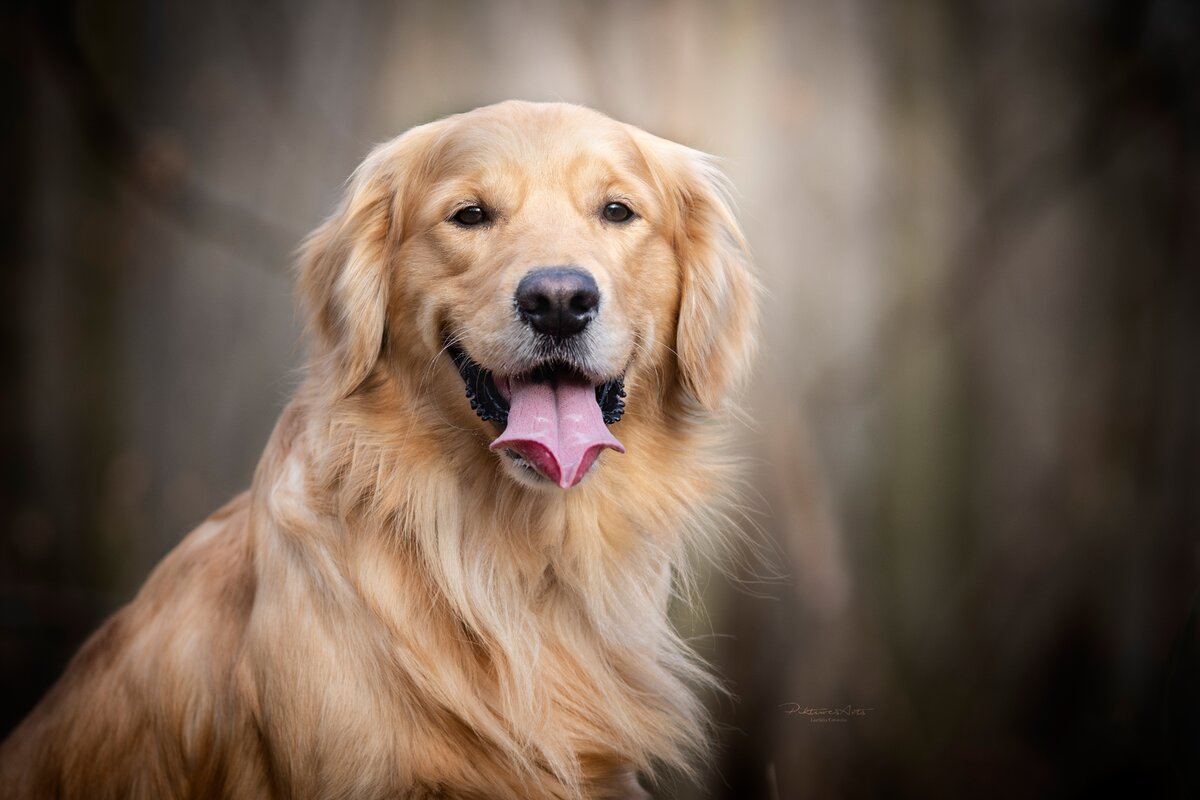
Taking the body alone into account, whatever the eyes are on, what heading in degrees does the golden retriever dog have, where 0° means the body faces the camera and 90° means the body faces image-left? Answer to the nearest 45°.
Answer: approximately 315°
